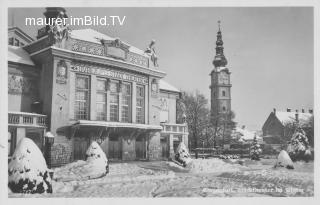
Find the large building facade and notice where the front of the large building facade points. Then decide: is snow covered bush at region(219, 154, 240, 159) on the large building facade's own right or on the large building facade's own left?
on the large building facade's own left

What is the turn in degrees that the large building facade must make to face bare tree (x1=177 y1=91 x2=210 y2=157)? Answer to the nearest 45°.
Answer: approximately 45° to its left

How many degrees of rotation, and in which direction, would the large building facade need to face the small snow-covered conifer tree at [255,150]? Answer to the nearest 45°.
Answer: approximately 45° to its left

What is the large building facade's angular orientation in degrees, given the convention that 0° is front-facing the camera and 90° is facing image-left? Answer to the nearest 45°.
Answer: approximately 315°
